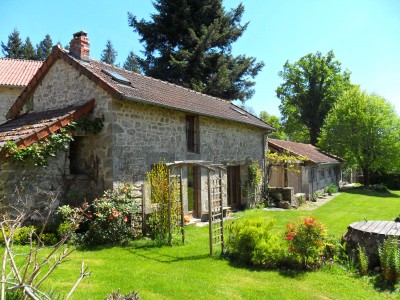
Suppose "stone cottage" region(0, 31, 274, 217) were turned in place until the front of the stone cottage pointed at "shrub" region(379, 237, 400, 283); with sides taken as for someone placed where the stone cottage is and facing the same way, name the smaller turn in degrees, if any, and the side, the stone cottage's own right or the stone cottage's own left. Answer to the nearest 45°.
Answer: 0° — it already faces it

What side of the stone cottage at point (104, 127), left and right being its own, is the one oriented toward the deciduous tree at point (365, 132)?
left

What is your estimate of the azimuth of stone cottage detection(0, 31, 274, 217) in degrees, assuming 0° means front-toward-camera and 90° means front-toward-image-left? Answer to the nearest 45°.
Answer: approximately 315°

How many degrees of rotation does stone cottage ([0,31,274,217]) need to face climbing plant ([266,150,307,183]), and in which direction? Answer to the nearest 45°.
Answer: approximately 90° to its left

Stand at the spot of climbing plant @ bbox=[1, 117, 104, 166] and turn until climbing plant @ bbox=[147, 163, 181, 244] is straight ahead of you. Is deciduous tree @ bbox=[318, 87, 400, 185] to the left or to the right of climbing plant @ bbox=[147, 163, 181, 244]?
left

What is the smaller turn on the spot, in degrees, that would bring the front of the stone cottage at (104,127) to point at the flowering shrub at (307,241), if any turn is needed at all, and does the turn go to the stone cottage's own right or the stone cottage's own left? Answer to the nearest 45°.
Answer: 0° — it already faces it

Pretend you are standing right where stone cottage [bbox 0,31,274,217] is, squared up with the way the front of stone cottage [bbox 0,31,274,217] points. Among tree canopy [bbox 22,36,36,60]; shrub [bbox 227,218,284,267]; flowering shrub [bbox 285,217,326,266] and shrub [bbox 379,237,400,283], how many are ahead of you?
3

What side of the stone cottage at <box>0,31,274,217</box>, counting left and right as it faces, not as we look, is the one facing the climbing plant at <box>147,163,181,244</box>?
front

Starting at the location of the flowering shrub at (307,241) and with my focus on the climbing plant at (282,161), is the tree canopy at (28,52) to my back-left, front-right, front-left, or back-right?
front-left

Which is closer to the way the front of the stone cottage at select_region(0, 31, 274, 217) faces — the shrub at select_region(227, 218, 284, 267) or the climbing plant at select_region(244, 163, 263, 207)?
the shrub

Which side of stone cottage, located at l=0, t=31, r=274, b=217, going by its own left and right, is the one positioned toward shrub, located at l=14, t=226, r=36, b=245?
right

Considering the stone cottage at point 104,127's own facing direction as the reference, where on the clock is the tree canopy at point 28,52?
The tree canopy is roughly at 7 o'clock from the stone cottage.

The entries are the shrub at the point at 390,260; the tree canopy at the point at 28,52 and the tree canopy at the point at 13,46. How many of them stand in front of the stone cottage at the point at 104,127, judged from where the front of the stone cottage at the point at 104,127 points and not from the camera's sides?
1

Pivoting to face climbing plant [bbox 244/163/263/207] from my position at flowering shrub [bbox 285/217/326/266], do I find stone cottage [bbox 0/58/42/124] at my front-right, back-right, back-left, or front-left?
front-left

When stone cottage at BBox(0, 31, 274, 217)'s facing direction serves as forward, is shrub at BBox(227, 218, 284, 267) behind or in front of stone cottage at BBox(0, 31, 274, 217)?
in front

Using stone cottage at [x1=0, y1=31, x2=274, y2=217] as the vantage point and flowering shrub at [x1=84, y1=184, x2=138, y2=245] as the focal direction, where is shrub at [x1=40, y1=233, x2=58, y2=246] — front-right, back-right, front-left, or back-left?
front-right

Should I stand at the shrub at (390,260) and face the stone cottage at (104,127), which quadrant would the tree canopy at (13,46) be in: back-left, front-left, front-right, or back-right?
front-right
